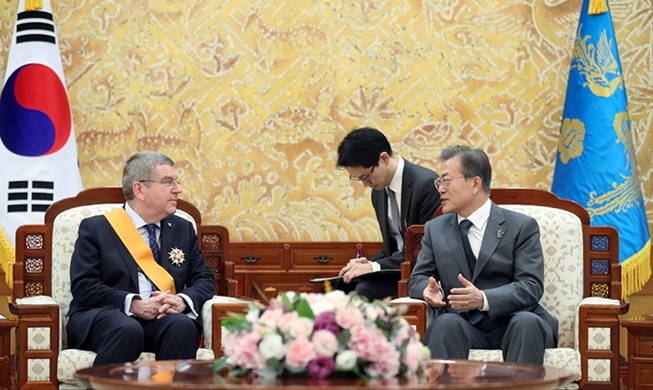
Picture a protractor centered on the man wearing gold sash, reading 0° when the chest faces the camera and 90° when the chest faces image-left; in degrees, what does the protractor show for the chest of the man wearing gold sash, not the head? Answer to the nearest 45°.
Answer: approximately 315°

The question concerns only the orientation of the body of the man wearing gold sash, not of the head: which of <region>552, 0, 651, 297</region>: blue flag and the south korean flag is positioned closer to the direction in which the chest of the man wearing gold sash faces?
the blue flag

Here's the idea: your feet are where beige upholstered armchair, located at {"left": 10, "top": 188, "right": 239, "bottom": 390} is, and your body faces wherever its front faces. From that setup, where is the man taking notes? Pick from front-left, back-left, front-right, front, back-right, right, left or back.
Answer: left

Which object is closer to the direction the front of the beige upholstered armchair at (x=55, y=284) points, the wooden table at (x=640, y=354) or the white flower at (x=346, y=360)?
the white flower

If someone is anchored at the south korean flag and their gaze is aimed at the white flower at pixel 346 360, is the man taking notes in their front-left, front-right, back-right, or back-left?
front-left

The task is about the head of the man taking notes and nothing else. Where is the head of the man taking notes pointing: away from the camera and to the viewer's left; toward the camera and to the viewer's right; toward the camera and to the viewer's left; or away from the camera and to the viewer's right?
toward the camera and to the viewer's left

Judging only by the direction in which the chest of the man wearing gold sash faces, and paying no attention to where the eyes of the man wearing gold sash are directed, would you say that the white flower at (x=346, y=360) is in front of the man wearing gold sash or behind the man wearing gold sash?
in front

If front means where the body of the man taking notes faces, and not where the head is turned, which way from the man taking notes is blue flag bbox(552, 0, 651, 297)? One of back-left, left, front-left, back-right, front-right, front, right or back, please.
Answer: back

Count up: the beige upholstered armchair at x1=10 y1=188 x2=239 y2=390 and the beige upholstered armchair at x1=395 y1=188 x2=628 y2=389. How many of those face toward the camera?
2

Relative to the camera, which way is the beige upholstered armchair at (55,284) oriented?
toward the camera

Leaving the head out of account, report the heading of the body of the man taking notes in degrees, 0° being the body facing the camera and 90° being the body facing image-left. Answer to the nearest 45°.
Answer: approximately 45°

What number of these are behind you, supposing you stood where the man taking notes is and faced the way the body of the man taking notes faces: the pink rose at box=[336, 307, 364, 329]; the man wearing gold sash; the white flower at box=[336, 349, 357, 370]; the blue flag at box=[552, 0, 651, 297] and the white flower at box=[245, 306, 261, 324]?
1

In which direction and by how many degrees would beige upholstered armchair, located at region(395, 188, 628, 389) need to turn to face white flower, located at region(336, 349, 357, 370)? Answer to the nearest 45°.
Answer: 0° — it already faces it

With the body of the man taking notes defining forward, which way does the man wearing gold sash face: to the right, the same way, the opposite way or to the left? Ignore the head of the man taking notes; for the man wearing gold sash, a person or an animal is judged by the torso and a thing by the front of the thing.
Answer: to the left
